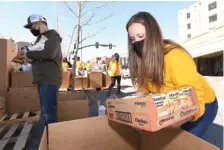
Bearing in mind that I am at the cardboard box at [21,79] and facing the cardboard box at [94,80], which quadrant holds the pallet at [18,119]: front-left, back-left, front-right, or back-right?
back-right

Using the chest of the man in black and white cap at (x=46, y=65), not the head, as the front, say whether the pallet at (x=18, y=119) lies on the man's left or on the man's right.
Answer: on the man's right

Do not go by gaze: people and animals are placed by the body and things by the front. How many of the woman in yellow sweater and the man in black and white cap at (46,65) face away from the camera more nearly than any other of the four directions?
0

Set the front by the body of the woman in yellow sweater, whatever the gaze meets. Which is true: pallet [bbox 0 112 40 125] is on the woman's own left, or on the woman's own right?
on the woman's own right

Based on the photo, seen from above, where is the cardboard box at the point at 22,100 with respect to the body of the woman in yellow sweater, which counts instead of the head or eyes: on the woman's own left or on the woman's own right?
on the woman's own right

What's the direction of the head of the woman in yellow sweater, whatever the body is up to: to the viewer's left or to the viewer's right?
to the viewer's left

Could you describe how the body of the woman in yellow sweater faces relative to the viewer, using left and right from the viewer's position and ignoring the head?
facing the viewer and to the left of the viewer

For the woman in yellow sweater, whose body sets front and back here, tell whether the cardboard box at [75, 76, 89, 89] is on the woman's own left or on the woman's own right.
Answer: on the woman's own right
